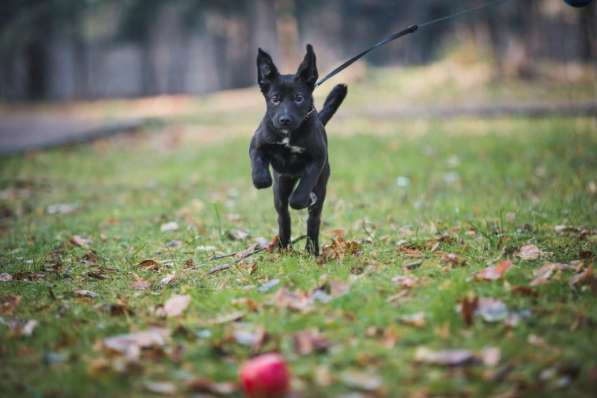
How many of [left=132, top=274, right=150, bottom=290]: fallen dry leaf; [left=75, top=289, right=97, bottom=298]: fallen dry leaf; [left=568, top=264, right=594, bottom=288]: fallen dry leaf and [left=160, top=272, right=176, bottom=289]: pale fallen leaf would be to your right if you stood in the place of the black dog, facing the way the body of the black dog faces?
3

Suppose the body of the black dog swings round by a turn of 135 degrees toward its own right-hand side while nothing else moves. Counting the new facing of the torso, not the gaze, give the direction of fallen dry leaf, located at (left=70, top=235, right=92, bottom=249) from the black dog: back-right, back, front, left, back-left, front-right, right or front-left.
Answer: front

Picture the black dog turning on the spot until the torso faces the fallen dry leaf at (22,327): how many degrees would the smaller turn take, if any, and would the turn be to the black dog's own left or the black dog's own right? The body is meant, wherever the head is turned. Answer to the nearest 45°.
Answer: approximately 45° to the black dog's own right

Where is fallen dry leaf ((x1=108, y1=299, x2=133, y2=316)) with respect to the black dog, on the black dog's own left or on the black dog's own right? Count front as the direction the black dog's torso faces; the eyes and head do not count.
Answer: on the black dog's own right

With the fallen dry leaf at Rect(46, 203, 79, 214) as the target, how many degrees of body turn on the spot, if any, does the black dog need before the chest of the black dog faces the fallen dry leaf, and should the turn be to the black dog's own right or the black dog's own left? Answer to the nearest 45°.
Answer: approximately 135° to the black dog's own right

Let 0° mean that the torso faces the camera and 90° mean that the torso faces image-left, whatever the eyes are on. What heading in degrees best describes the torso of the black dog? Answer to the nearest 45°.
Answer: approximately 0°

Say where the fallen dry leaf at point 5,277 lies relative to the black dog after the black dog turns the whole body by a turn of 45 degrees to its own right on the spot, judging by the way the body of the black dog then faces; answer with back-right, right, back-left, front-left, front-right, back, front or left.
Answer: front-right
